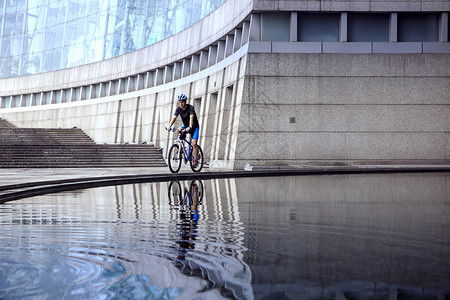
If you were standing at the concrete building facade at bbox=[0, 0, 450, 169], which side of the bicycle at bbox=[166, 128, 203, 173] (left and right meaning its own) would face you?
back

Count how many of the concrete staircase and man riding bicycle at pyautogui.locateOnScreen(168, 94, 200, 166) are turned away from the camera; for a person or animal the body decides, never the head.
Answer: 0

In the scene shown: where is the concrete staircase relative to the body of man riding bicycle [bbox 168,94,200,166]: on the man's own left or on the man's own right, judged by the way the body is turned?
on the man's own right

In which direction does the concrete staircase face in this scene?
toward the camera

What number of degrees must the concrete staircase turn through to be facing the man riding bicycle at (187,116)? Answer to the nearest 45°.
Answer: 0° — it already faces them

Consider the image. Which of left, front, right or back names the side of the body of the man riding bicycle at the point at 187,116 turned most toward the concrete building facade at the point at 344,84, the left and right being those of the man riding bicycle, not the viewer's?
back

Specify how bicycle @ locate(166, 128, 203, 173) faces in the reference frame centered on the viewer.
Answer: facing the viewer and to the left of the viewer

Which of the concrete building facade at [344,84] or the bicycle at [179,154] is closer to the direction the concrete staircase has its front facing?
the bicycle
